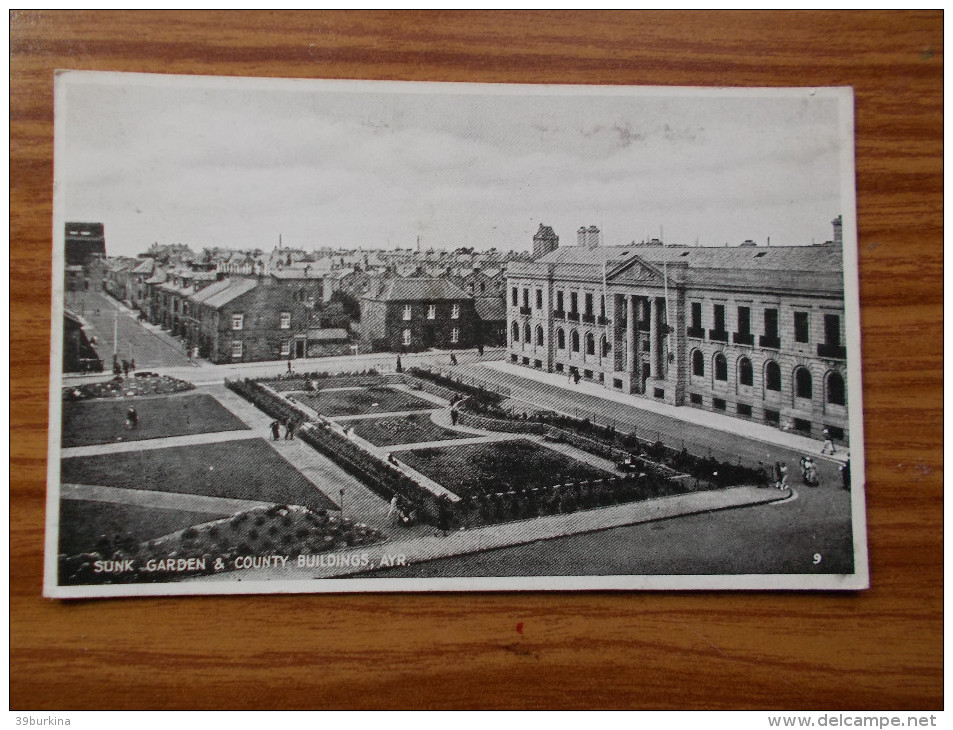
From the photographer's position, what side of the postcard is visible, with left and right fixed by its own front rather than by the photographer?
front
